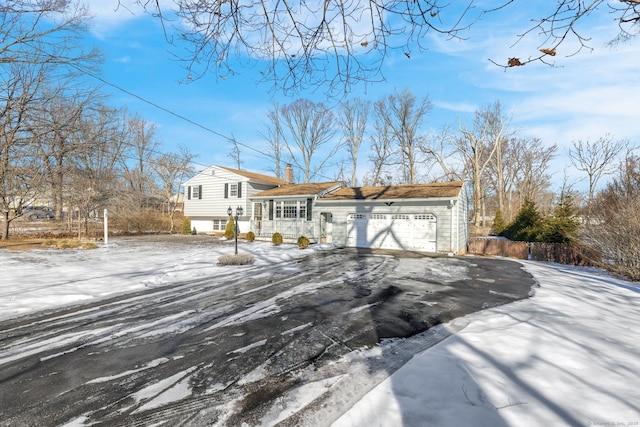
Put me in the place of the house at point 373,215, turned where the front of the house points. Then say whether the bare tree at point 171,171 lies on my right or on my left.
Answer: on my right

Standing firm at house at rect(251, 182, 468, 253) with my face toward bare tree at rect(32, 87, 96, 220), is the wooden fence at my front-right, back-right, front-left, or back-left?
back-left

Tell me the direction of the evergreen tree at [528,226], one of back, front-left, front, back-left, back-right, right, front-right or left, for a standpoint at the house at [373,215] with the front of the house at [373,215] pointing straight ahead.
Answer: left

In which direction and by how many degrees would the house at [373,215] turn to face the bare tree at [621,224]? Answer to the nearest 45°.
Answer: approximately 45° to its left

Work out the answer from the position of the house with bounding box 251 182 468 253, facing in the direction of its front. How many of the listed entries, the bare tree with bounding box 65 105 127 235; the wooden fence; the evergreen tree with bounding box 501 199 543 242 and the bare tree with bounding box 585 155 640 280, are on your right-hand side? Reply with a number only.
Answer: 1

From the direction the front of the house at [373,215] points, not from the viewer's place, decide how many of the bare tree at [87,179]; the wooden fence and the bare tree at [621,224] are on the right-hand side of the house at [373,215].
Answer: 1

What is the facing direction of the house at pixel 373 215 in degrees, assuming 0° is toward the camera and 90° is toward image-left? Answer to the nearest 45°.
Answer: approximately 0°

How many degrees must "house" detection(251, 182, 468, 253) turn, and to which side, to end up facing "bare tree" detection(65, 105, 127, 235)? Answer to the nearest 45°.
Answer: approximately 90° to its right

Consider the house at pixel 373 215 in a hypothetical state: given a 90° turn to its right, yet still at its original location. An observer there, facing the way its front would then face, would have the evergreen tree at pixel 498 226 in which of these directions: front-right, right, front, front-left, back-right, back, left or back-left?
back-right

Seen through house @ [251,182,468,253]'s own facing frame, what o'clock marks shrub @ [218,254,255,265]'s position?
The shrub is roughly at 1 o'clock from the house.

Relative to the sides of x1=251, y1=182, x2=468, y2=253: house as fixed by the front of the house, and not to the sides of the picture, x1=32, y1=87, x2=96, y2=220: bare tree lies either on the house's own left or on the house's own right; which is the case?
on the house's own right

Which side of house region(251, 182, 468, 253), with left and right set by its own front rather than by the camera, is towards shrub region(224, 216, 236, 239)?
right
